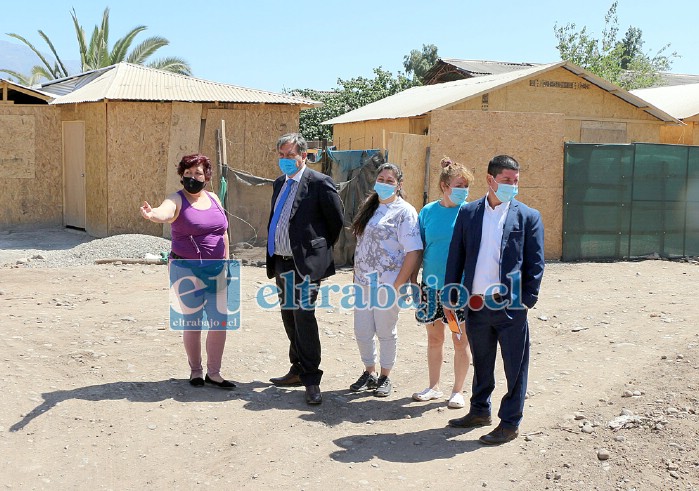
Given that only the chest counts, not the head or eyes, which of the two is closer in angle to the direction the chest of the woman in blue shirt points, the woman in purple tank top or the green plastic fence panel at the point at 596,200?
the woman in purple tank top

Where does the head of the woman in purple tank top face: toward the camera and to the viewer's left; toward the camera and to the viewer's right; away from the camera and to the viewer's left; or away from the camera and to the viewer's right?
toward the camera and to the viewer's left

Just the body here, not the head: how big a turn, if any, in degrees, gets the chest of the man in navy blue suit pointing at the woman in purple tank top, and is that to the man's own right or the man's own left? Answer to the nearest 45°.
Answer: approximately 45° to the man's own right

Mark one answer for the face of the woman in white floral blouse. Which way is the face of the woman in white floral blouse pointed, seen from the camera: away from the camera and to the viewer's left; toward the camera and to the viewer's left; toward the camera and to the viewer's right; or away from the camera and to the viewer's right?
toward the camera and to the viewer's left

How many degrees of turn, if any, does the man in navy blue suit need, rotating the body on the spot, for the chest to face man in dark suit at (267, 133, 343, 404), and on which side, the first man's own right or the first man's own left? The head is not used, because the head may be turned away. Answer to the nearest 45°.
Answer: approximately 45° to the first man's own right

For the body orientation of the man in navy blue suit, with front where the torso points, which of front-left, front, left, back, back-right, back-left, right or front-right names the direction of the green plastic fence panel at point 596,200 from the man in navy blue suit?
back-right

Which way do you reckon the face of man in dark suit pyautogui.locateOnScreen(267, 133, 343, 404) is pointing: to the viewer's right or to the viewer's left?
to the viewer's left

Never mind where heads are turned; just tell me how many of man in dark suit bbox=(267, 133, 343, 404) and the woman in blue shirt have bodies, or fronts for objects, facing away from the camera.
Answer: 0

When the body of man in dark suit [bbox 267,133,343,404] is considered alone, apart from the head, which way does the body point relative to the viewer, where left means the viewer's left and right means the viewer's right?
facing the viewer and to the left of the viewer

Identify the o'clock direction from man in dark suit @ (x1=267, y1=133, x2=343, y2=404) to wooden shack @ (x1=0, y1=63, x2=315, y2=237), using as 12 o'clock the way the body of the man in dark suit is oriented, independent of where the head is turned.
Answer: The wooden shack is roughly at 4 o'clock from the man in dark suit.

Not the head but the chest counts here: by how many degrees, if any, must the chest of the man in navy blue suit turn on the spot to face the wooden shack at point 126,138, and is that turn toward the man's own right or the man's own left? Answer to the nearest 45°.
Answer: approximately 90° to the man's own right
